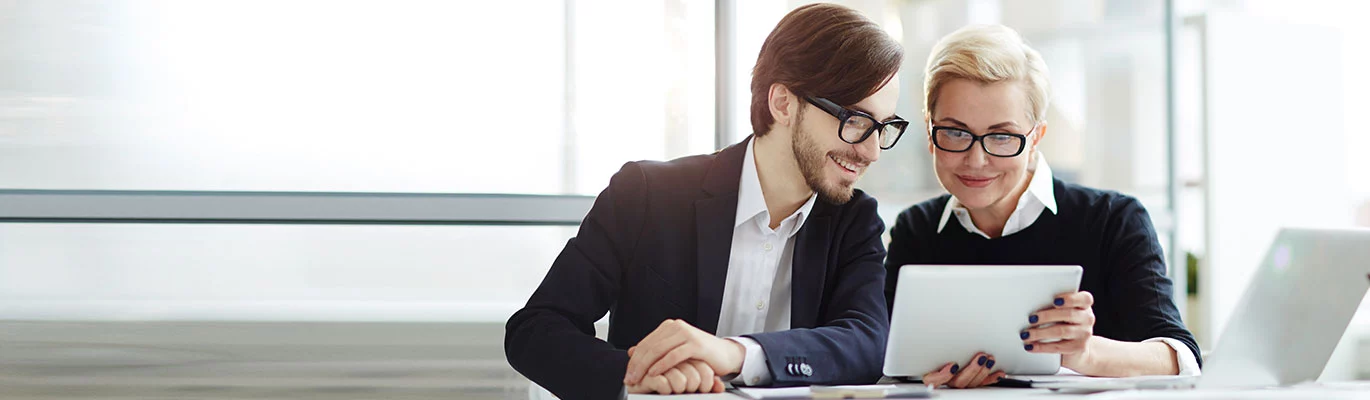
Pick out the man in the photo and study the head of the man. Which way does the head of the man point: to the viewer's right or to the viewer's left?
to the viewer's right

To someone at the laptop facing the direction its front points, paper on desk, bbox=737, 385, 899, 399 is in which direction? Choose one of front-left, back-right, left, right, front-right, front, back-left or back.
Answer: left

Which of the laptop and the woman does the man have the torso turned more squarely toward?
the laptop

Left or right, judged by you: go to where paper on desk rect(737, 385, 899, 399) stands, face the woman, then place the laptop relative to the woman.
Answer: right

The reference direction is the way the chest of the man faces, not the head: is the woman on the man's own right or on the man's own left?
on the man's own left

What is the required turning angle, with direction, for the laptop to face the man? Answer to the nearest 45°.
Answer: approximately 45° to its left

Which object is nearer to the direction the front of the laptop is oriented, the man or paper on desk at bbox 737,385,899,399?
the man
